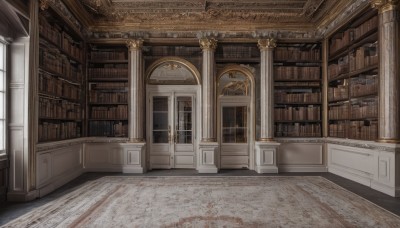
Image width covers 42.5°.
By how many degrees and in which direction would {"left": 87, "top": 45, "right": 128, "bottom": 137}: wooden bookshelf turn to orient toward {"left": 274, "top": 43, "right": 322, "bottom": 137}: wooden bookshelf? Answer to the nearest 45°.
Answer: approximately 90° to its left

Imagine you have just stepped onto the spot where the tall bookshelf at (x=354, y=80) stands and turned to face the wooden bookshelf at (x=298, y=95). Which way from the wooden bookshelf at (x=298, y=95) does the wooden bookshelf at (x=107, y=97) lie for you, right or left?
left

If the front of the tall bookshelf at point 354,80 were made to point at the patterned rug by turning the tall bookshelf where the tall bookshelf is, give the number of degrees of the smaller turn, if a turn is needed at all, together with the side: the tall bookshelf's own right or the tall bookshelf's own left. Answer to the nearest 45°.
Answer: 0° — it already faces it

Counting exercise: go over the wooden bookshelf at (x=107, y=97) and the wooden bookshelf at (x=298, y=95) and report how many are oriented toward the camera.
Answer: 2

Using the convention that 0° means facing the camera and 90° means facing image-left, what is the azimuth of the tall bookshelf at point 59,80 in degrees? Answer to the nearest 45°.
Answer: approximately 315°

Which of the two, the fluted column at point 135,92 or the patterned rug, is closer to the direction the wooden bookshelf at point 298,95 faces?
the patterned rug

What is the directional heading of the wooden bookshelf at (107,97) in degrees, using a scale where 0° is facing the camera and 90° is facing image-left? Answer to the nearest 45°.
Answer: approximately 0°
